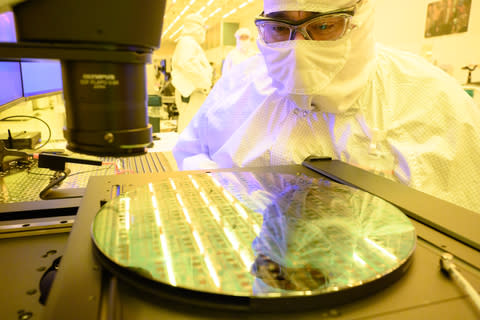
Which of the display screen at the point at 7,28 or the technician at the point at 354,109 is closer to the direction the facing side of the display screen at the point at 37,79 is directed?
the technician

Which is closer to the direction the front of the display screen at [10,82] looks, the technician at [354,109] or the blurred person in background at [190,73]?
the technician

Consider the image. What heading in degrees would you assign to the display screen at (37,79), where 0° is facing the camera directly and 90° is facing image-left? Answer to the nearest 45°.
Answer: approximately 315°

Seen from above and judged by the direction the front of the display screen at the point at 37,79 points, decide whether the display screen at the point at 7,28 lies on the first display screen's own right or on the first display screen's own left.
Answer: on the first display screen's own right

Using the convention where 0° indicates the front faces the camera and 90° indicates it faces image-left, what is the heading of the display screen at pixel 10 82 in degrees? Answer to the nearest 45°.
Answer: approximately 315°

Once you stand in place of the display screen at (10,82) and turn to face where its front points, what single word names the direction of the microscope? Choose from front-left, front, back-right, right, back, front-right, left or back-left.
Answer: front-right

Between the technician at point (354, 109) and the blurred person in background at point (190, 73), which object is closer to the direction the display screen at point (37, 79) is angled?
the technician
